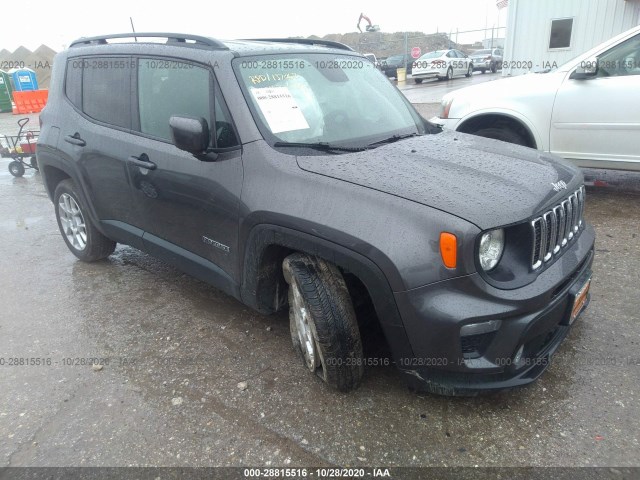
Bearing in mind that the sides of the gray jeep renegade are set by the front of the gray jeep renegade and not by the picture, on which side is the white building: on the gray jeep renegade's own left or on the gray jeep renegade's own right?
on the gray jeep renegade's own left

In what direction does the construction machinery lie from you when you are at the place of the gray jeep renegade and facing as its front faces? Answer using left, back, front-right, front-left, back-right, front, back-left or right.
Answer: back-left

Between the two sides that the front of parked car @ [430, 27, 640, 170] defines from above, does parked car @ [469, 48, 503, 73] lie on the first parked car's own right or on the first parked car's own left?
on the first parked car's own right

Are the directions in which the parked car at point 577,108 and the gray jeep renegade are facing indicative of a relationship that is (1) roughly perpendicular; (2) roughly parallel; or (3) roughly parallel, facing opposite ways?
roughly parallel, facing opposite ways

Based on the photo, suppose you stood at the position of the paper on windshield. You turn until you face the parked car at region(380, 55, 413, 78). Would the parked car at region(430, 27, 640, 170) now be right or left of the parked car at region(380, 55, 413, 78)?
right

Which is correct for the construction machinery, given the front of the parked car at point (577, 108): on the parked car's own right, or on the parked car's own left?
on the parked car's own right

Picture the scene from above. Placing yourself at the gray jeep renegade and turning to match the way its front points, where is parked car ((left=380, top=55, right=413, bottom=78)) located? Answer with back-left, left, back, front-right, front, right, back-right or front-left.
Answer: back-left

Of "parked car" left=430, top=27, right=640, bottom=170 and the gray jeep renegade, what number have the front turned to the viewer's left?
1

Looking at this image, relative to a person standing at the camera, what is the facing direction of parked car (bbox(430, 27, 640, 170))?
facing to the left of the viewer

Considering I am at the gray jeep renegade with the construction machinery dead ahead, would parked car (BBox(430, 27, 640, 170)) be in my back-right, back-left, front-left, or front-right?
front-right

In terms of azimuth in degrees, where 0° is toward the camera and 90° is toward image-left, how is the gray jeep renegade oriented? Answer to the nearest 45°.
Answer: approximately 315°

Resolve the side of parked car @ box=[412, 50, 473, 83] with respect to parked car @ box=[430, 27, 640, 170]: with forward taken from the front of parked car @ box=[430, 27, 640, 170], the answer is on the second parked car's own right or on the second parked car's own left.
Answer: on the second parked car's own right

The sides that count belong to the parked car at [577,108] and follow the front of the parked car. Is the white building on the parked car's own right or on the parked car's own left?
on the parked car's own right

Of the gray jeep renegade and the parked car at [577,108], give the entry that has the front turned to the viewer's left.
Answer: the parked car

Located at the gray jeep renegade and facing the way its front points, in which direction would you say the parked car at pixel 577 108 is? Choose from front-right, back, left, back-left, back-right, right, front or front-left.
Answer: left

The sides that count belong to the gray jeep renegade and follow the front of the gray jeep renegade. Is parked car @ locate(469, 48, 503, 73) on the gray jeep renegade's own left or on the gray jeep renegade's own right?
on the gray jeep renegade's own left
